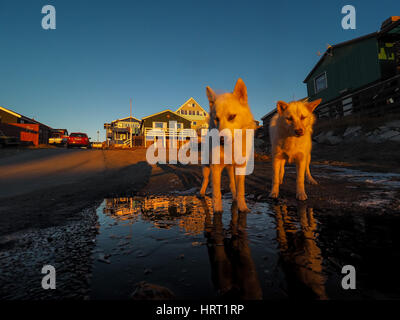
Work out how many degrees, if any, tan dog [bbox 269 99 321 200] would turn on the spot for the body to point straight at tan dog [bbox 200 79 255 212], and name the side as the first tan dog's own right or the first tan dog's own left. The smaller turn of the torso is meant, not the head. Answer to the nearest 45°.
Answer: approximately 45° to the first tan dog's own right

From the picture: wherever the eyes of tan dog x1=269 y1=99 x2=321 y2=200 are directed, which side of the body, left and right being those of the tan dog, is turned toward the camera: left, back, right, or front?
front

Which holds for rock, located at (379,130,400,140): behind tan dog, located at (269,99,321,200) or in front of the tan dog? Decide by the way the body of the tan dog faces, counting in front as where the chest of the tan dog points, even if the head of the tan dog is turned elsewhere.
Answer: behind

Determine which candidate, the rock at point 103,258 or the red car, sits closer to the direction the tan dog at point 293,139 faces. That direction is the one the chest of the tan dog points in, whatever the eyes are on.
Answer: the rock

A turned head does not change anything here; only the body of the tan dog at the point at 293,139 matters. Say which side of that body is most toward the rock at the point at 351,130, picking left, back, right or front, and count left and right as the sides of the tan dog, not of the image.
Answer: back

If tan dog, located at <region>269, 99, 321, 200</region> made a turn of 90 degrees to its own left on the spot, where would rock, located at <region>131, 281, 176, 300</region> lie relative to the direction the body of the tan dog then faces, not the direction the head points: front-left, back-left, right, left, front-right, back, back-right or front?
right

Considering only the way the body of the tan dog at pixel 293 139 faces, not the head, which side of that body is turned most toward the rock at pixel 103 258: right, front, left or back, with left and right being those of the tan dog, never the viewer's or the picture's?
front
